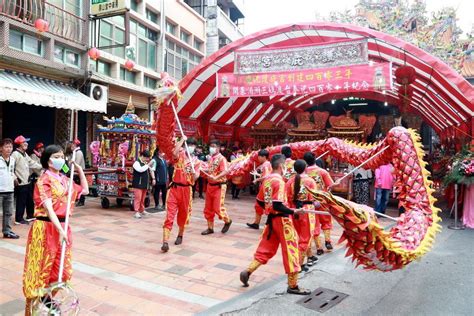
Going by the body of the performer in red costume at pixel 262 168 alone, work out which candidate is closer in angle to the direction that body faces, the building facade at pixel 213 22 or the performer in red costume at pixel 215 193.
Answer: the performer in red costume

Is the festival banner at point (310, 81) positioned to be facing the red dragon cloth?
yes

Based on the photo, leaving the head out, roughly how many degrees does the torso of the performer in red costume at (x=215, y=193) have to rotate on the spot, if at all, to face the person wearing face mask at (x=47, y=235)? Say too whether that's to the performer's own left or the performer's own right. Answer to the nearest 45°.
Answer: approximately 45° to the performer's own left

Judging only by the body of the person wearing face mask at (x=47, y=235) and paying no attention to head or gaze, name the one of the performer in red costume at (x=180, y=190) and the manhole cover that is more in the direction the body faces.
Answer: the manhole cover

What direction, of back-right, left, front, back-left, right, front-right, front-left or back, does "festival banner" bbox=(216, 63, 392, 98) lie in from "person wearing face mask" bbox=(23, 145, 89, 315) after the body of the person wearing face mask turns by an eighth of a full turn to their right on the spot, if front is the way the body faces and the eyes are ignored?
back-left

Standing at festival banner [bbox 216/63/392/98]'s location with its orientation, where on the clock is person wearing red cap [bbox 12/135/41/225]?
The person wearing red cap is roughly at 2 o'clock from the festival banner.

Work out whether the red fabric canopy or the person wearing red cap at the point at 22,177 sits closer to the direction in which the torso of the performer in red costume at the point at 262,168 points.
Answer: the person wearing red cap

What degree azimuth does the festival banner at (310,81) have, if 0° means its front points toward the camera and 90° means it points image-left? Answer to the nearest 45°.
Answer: approximately 0°
